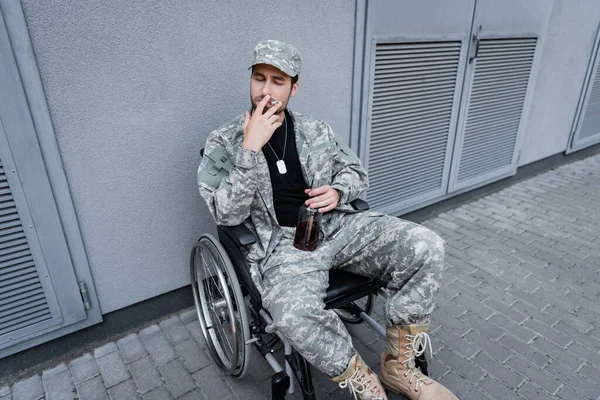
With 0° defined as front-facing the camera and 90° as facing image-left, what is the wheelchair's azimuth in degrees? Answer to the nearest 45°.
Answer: approximately 315°

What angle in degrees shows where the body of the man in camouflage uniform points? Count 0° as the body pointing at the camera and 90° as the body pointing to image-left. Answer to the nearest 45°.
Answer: approximately 315°
